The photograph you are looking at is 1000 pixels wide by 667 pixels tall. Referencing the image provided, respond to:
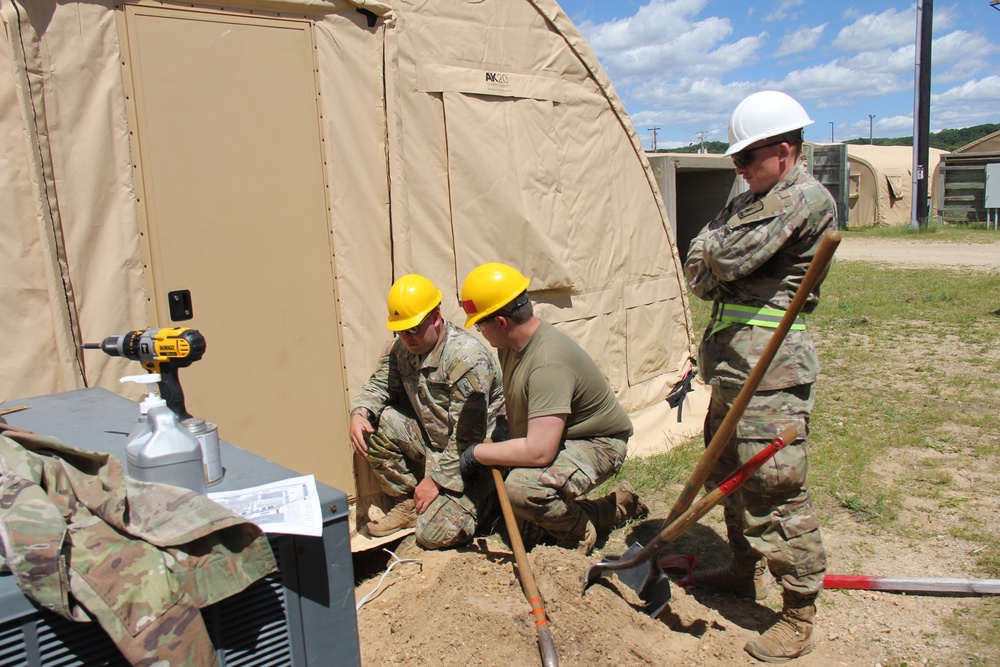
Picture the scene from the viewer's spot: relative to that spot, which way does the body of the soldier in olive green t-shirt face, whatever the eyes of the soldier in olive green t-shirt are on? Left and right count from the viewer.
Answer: facing to the left of the viewer

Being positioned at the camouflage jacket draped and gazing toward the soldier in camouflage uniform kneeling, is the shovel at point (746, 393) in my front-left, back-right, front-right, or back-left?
front-right

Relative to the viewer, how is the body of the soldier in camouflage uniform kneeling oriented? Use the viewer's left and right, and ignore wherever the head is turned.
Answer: facing the viewer and to the left of the viewer

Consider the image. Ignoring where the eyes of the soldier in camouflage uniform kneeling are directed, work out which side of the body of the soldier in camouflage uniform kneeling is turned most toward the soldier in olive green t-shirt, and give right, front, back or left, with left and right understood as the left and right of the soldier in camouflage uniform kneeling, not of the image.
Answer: left

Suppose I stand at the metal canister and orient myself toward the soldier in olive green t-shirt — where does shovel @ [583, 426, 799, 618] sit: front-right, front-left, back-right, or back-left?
front-right

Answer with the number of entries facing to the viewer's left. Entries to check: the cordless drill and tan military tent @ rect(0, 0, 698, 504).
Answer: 1

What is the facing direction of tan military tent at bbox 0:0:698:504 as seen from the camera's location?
facing the viewer

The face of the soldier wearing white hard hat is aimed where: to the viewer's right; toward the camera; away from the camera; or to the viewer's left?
to the viewer's left

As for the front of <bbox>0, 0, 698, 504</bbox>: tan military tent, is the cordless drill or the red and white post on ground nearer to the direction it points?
the cordless drill

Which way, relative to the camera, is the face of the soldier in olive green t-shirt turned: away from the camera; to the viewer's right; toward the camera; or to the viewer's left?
to the viewer's left

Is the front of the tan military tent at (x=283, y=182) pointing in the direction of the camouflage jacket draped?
yes

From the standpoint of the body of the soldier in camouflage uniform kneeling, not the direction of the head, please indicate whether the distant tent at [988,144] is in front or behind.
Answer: behind

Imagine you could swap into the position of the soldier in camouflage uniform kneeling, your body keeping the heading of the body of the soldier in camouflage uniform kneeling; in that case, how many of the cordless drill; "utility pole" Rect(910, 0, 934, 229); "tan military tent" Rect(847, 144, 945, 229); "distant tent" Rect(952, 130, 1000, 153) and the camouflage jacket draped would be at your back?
3

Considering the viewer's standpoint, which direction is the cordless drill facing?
facing to the left of the viewer

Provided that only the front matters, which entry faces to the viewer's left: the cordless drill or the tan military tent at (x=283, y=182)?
the cordless drill
